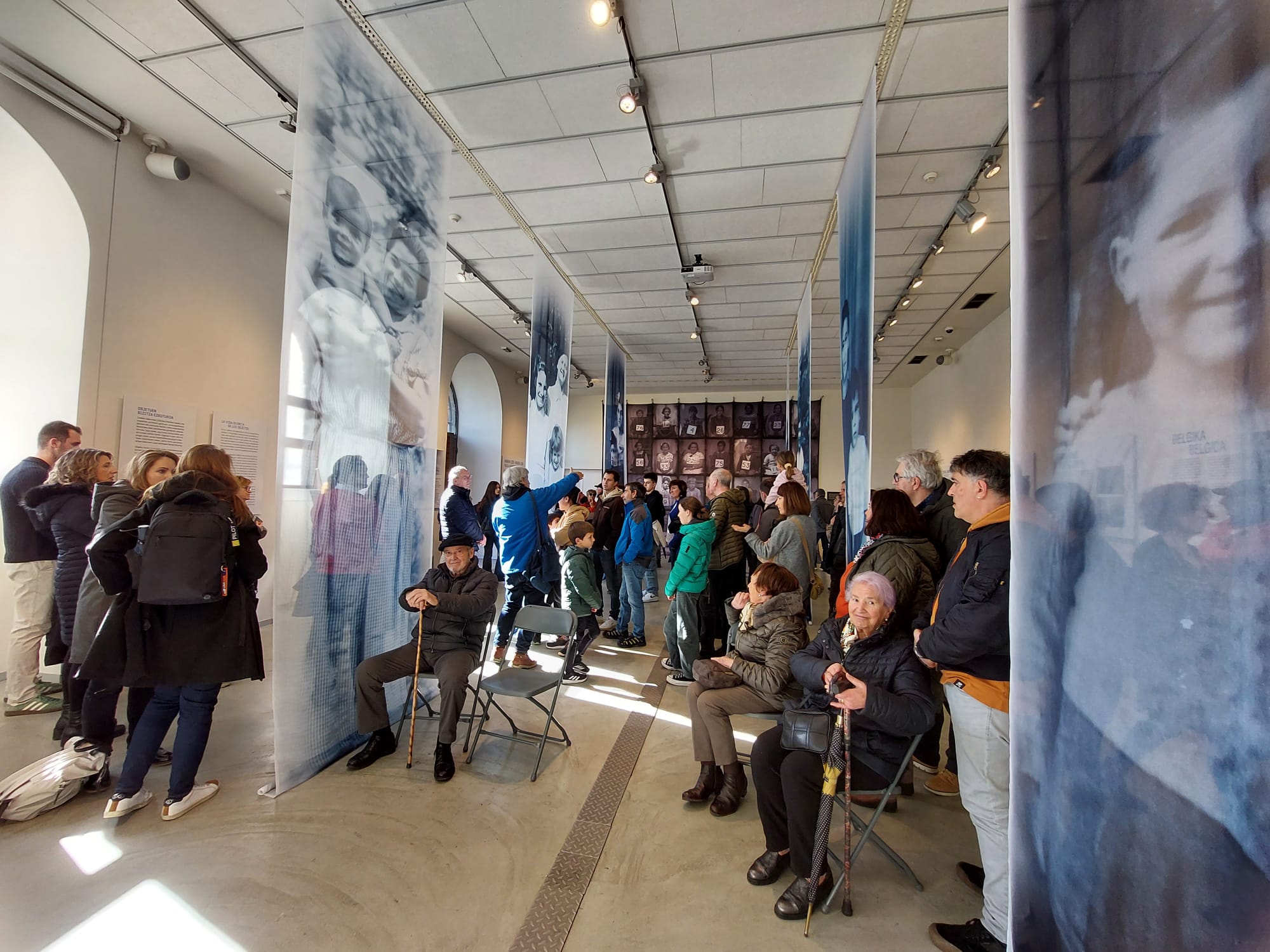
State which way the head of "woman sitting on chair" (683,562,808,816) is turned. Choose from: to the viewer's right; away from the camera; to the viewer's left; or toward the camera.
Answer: to the viewer's left

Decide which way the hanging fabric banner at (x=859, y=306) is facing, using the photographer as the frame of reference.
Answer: facing to the left of the viewer

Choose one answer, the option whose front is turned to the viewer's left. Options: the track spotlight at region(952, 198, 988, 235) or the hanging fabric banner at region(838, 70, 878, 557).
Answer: the hanging fabric banner

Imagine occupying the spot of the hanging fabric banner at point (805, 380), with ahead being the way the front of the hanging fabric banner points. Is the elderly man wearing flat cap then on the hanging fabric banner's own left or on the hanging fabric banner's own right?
on the hanging fabric banner's own left

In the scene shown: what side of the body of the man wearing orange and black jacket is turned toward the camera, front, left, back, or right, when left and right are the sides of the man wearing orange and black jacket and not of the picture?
left
